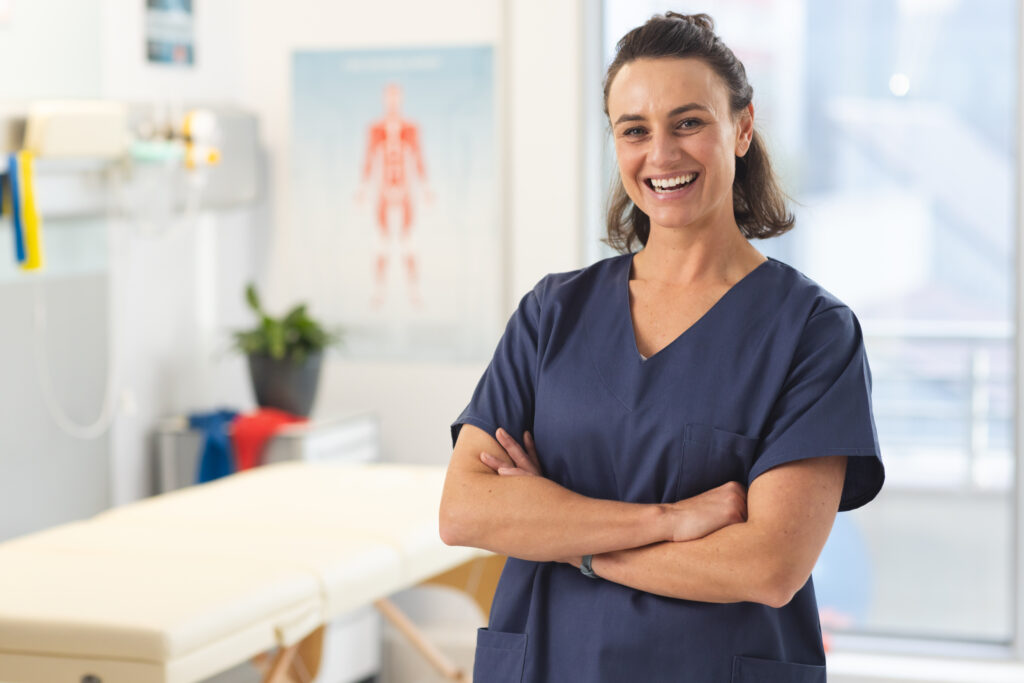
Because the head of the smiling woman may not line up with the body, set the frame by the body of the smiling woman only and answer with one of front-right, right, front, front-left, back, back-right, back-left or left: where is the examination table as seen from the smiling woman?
right

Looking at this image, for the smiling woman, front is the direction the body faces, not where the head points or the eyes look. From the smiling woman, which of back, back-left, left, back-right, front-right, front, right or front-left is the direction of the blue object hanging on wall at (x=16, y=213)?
right

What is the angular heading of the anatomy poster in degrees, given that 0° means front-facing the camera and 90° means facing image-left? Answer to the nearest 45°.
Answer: approximately 0°

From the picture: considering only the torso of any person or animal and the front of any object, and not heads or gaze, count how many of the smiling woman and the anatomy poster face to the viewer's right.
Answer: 0

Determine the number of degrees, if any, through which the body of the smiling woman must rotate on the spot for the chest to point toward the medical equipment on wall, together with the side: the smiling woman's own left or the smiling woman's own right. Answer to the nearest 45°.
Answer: approximately 90° to the smiling woman's own right

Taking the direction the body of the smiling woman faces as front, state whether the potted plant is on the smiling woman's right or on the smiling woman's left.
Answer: on the smiling woman's right

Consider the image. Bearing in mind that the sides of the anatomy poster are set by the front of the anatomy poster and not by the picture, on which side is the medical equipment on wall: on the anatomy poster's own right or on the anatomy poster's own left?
on the anatomy poster's own right

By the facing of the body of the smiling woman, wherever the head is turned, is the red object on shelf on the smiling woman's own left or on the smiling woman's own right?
on the smiling woman's own right

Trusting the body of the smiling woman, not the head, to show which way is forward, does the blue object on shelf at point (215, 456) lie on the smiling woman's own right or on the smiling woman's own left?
on the smiling woman's own right

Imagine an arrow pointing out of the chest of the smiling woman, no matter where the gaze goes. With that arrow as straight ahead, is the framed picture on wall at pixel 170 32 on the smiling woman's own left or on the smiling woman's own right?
on the smiling woman's own right

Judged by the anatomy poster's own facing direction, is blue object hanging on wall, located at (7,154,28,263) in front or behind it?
in front
